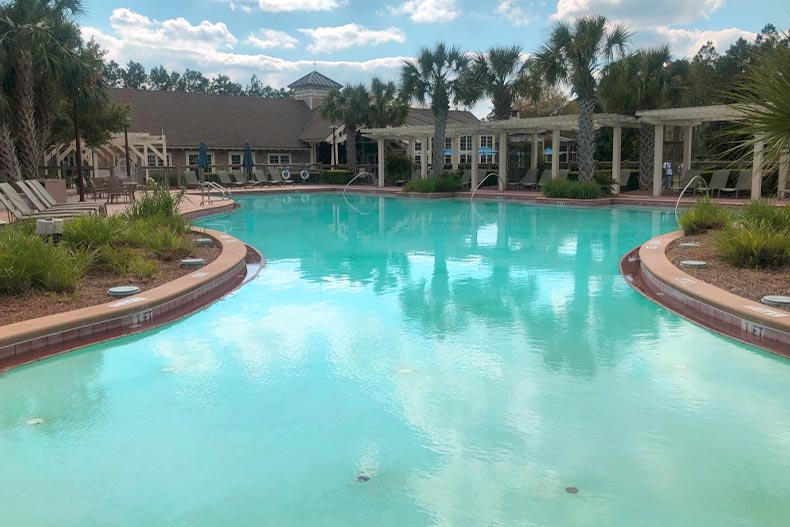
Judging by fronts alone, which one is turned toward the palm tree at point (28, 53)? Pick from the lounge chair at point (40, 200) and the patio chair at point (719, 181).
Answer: the patio chair

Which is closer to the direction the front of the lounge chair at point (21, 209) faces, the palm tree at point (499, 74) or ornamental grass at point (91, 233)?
the palm tree

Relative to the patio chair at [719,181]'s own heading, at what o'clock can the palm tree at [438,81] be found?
The palm tree is roughly at 2 o'clock from the patio chair.

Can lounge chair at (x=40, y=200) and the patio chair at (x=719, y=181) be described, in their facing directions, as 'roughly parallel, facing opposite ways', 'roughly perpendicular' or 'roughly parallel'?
roughly parallel, facing opposite ways

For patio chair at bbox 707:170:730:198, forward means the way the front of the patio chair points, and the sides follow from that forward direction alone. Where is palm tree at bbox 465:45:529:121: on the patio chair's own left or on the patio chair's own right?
on the patio chair's own right

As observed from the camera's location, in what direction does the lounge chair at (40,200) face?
facing to the right of the viewer

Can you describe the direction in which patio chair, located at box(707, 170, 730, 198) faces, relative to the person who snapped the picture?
facing the viewer and to the left of the viewer

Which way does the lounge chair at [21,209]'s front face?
to the viewer's right

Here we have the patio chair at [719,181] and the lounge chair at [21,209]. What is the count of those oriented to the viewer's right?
1

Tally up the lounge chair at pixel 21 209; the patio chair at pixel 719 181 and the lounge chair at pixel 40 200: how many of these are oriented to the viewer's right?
2

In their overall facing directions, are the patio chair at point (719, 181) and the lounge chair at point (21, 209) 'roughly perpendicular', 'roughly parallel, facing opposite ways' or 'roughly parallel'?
roughly parallel, facing opposite ways

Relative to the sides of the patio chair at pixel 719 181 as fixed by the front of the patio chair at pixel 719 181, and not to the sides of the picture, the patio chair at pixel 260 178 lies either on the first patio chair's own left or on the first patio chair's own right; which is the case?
on the first patio chair's own right

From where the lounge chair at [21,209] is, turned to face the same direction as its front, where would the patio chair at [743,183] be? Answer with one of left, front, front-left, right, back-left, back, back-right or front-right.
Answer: front

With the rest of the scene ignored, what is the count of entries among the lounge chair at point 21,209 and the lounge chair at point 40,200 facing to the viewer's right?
2
